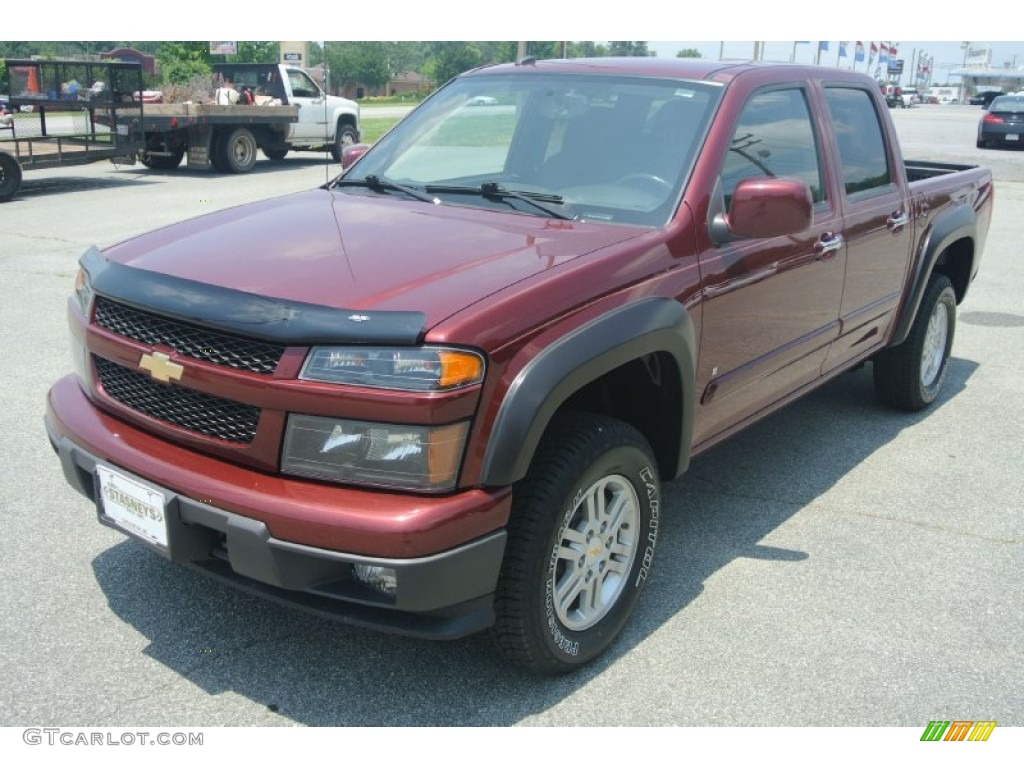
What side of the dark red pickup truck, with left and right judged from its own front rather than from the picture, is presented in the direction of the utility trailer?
right

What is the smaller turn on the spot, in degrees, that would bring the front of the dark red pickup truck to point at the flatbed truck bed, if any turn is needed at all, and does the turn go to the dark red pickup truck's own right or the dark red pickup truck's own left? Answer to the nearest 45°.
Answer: approximately 135° to the dark red pickup truck's own right

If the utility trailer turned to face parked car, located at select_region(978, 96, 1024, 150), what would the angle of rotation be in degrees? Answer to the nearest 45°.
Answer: approximately 45° to its right

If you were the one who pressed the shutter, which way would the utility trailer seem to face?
facing away from the viewer and to the right of the viewer

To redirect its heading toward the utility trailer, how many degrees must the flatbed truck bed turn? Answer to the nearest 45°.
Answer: approximately 180°

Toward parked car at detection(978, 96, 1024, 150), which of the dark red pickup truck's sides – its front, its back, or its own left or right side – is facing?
back

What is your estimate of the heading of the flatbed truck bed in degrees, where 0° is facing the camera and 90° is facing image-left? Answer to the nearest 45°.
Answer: approximately 225°

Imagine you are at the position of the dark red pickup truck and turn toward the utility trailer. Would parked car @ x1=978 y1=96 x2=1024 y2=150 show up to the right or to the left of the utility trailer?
right

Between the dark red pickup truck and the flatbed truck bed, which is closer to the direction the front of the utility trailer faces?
the flatbed truck bed
